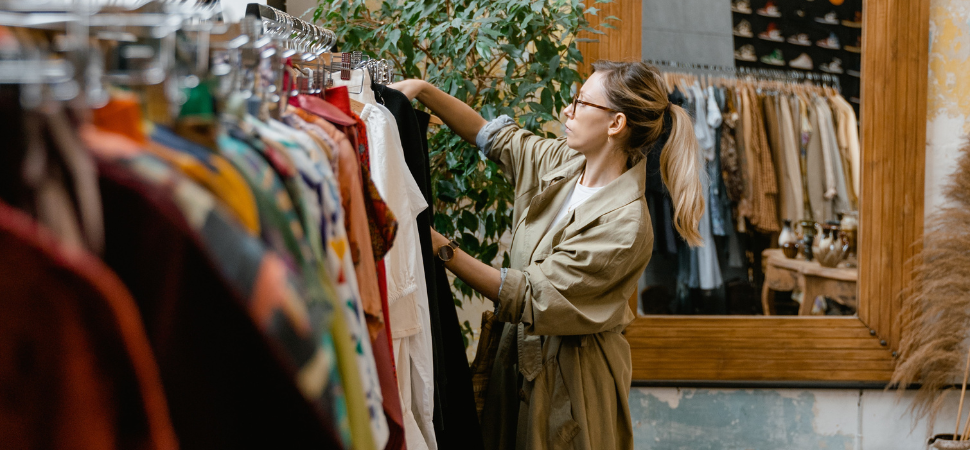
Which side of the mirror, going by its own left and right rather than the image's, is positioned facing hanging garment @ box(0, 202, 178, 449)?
front

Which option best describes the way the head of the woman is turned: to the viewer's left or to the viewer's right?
to the viewer's left

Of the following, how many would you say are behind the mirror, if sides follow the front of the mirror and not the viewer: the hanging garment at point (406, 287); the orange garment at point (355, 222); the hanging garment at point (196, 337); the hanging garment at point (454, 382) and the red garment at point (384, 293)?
0

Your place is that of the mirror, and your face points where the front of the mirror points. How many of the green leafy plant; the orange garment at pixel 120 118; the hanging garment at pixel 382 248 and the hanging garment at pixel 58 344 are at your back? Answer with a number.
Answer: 0

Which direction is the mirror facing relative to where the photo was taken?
toward the camera
